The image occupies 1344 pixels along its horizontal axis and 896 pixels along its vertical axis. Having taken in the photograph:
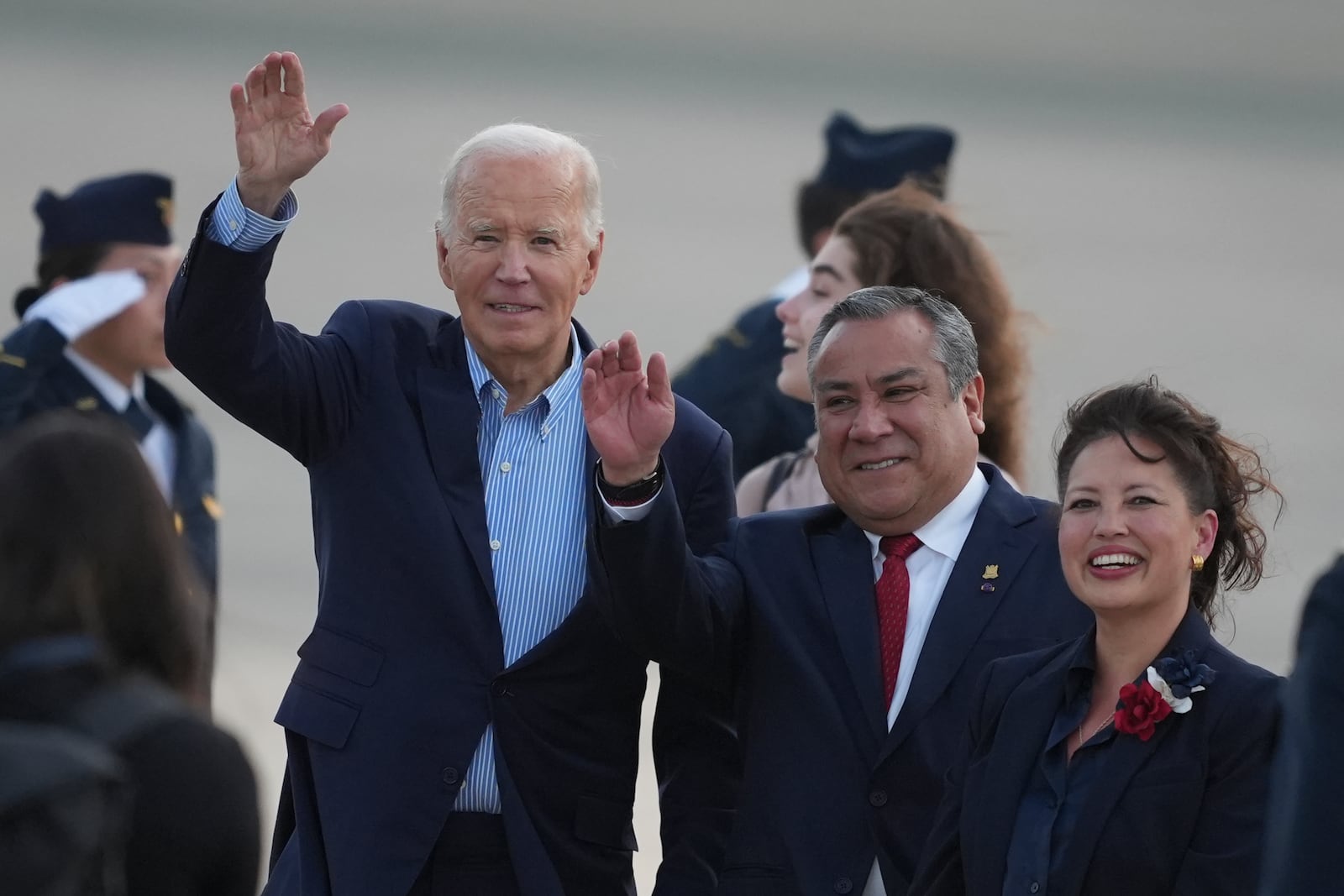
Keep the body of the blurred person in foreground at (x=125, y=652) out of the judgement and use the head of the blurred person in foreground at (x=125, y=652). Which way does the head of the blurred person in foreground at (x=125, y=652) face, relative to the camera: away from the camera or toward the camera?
away from the camera

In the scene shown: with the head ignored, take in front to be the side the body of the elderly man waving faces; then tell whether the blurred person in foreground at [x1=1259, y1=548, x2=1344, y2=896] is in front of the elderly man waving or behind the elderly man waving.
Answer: in front

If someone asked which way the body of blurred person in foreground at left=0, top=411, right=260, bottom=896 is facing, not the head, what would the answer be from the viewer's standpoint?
away from the camera

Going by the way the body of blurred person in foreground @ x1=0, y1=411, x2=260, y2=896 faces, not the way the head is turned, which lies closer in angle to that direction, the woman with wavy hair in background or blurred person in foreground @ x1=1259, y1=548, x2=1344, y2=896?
the woman with wavy hair in background

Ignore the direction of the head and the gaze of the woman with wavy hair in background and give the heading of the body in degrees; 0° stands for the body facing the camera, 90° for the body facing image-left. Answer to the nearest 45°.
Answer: approximately 90°

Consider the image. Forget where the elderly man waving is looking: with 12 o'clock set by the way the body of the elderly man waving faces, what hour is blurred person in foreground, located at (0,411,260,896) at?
The blurred person in foreground is roughly at 1 o'clock from the elderly man waving.

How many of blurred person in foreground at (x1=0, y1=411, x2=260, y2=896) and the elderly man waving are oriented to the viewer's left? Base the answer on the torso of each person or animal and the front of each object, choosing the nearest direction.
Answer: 0

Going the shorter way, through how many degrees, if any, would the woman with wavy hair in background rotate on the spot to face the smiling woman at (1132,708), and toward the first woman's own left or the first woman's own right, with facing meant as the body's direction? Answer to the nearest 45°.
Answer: approximately 90° to the first woman's own left

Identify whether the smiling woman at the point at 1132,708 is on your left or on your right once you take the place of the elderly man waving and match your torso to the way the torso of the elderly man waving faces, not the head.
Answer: on your left

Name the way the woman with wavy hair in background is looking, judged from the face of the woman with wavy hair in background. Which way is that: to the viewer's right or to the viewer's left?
to the viewer's left

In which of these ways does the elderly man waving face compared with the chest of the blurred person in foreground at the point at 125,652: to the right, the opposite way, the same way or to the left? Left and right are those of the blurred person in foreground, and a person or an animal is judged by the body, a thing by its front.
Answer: the opposite way

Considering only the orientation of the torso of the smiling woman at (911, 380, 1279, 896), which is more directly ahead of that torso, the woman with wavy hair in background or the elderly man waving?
the elderly man waving
